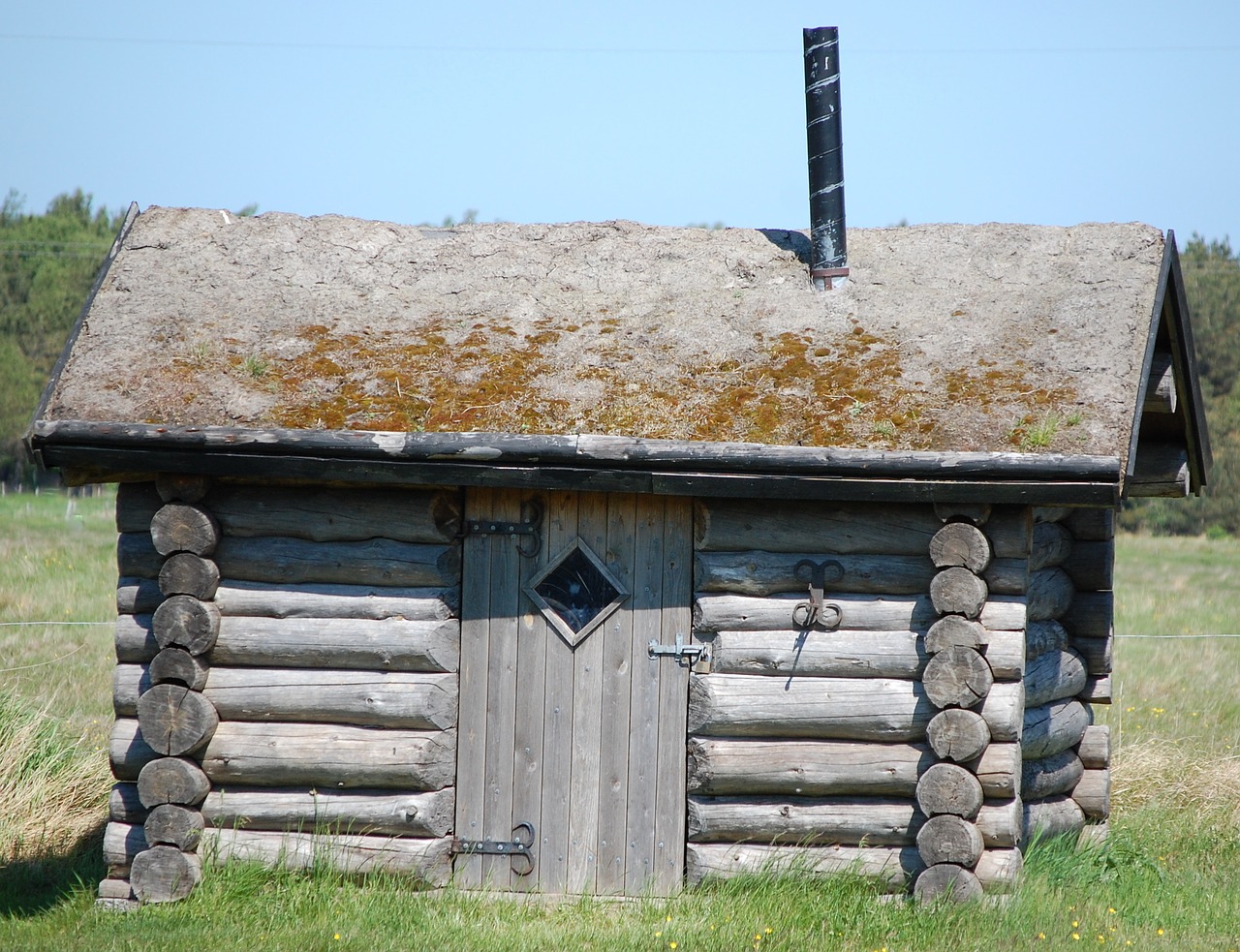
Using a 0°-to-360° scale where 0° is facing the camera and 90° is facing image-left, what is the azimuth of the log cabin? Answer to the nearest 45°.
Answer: approximately 0°
